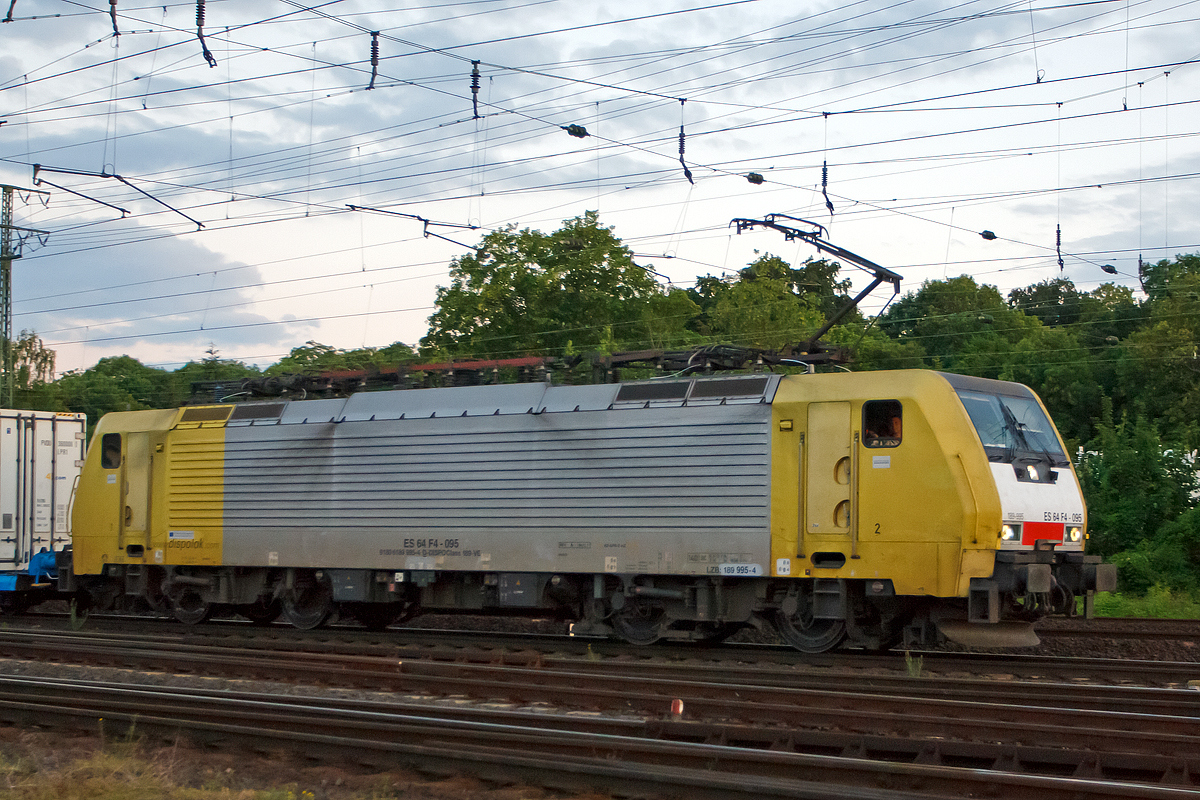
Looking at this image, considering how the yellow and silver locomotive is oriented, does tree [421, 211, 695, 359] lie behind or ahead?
behind

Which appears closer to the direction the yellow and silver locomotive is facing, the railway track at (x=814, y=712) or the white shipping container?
the railway track

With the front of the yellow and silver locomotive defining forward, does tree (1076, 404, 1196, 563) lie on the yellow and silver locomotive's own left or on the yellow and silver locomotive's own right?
on the yellow and silver locomotive's own left

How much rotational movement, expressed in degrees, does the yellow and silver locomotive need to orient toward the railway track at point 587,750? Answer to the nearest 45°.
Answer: approximately 45° to its right

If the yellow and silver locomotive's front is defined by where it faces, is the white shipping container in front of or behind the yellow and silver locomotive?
behind

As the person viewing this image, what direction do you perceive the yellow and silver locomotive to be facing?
facing the viewer and to the right of the viewer
